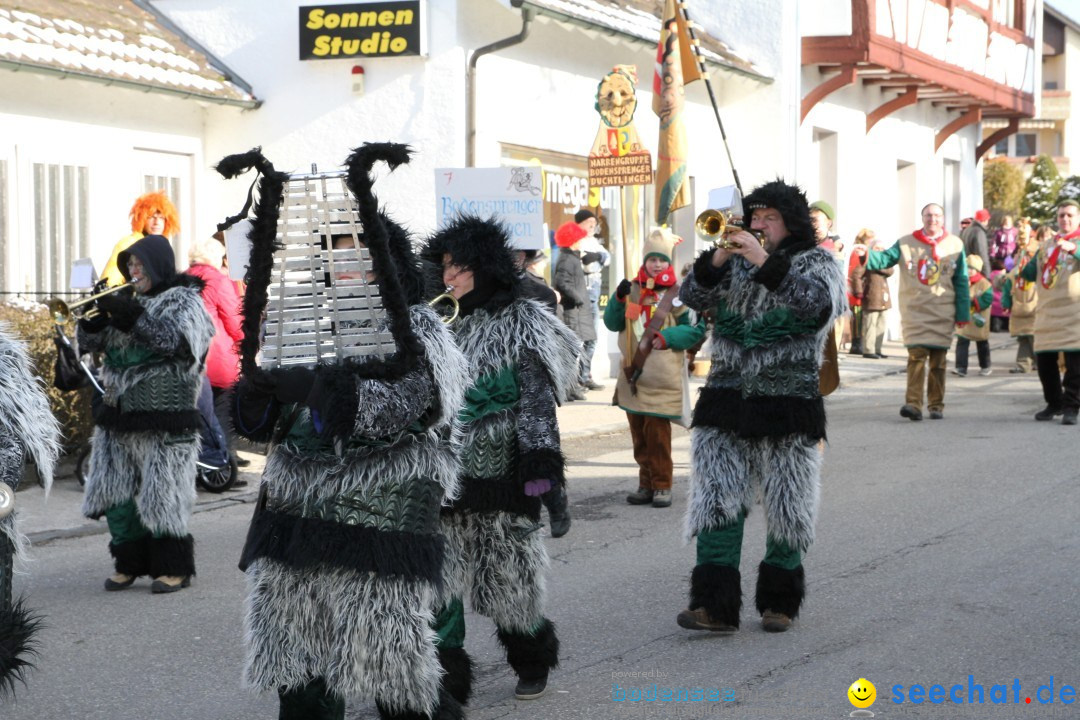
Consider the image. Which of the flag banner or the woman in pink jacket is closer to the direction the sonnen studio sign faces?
the woman in pink jacket

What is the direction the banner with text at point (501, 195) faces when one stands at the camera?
facing the viewer

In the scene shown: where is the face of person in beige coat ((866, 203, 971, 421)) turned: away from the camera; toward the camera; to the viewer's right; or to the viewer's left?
toward the camera

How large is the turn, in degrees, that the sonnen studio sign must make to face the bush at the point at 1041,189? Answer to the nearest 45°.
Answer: approximately 135° to its left

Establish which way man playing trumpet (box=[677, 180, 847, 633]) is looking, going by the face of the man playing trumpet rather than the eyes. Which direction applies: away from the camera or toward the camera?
toward the camera

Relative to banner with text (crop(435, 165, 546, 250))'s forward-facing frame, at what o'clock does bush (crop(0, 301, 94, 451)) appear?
The bush is roughly at 3 o'clock from the banner with text.

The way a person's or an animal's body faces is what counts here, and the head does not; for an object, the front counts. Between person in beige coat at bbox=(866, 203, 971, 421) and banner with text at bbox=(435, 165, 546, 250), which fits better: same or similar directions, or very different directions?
same or similar directions

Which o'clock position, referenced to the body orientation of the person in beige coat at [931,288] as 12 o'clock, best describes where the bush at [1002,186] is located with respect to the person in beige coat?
The bush is roughly at 6 o'clock from the person in beige coat.

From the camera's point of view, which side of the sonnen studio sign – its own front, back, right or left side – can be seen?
front

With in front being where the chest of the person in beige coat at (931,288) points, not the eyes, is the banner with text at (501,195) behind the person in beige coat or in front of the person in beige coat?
in front

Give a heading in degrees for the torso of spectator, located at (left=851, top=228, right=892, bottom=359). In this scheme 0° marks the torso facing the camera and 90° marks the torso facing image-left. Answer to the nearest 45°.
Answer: approximately 315°

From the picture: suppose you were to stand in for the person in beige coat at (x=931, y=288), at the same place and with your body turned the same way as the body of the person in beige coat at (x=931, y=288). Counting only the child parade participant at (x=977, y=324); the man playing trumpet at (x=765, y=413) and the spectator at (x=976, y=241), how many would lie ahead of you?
1

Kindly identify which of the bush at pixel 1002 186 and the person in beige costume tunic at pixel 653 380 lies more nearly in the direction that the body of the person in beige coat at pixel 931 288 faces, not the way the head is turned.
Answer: the person in beige costume tunic

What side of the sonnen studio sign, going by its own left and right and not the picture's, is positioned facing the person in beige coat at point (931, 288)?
left

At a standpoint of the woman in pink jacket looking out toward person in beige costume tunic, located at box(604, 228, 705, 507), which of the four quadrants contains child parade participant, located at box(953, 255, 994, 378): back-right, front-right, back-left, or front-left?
front-left
